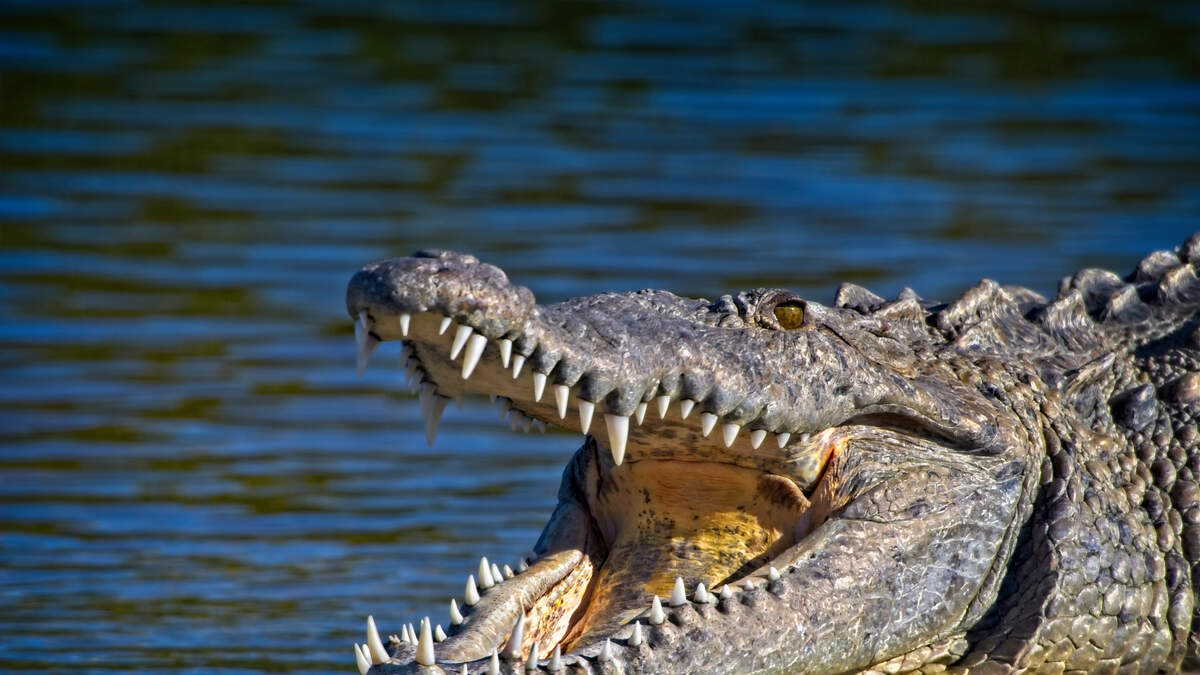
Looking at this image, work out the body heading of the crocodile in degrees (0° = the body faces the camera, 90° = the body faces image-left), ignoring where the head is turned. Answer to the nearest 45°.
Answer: approximately 90°
